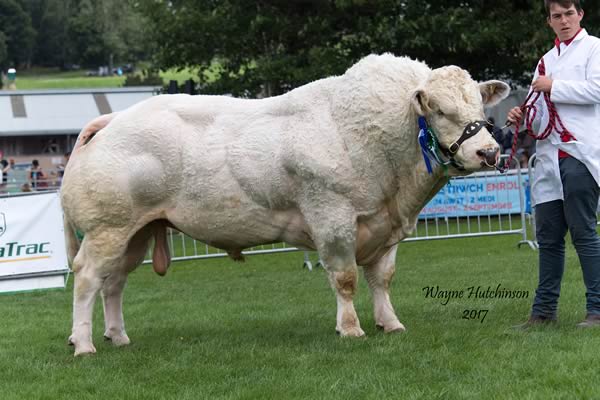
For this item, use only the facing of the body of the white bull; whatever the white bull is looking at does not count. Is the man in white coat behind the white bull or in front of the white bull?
in front

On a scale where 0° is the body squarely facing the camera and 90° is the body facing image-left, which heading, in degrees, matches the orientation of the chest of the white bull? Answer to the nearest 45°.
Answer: approximately 270°

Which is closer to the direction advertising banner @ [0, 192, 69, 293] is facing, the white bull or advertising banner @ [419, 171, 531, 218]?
the white bull

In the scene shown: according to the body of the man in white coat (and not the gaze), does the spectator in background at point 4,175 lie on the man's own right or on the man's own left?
on the man's own right

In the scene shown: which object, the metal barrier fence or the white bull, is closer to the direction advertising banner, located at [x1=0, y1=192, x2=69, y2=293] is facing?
the white bull

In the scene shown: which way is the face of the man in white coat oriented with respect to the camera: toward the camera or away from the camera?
toward the camera

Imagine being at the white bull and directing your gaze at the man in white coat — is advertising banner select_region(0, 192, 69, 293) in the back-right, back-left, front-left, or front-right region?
back-left

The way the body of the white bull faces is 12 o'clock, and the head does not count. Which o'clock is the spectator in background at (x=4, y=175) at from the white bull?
The spectator in background is roughly at 8 o'clock from the white bull.

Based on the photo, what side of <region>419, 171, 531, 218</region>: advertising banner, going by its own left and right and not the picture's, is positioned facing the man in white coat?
front

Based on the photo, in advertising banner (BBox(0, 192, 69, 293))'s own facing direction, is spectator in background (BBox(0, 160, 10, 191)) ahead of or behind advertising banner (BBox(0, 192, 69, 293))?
behind

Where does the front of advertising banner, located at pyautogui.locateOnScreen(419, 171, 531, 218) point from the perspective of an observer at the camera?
facing the viewer

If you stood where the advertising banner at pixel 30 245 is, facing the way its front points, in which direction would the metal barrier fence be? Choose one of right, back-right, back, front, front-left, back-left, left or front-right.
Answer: left

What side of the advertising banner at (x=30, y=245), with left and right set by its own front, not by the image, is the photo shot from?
front

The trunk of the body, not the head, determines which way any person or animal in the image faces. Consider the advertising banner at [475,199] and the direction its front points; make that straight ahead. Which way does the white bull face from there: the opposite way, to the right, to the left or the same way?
to the left

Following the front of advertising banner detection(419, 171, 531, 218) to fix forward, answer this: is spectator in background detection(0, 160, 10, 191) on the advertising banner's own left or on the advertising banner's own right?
on the advertising banner's own right

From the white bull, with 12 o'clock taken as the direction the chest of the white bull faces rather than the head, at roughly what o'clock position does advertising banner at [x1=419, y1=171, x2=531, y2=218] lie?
The advertising banner is roughly at 10 o'clock from the white bull.
